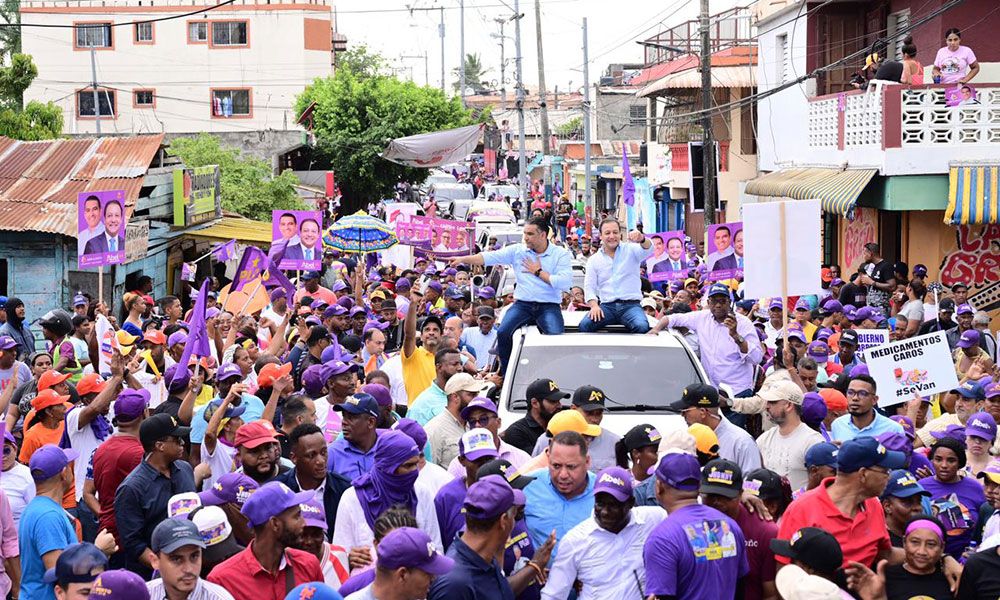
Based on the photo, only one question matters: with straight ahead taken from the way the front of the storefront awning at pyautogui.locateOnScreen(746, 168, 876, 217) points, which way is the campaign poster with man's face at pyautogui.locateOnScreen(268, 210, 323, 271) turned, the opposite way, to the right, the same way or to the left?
to the left

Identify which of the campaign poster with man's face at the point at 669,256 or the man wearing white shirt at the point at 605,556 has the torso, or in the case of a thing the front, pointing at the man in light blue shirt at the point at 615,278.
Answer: the campaign poster with man's face

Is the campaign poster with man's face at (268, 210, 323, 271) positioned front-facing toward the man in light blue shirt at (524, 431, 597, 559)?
yes

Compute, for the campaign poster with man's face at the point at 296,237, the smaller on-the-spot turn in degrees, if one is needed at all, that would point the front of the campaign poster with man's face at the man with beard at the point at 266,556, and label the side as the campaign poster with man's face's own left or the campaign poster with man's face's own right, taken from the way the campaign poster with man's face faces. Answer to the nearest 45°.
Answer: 0° — it already faces them

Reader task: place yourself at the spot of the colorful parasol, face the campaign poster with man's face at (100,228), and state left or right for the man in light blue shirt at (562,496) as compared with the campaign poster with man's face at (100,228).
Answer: left
